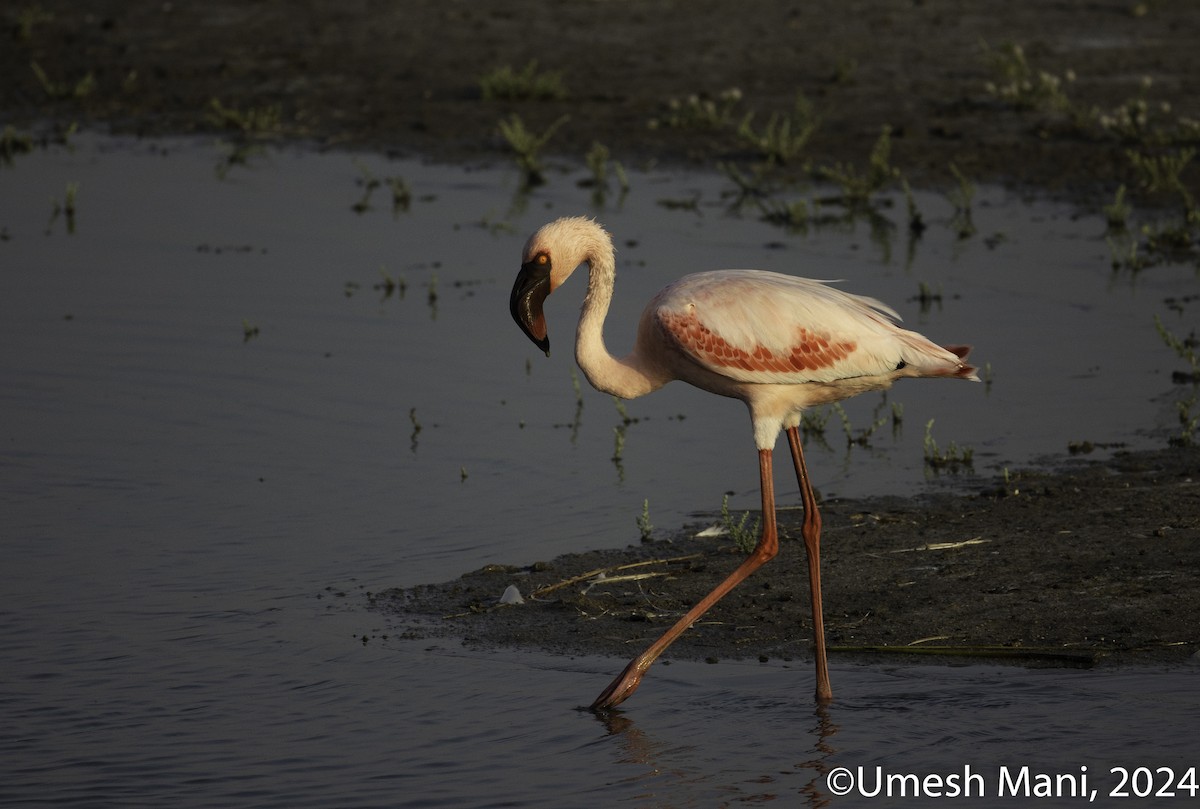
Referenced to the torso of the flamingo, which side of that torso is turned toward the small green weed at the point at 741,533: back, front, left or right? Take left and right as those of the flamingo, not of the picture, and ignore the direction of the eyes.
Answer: right

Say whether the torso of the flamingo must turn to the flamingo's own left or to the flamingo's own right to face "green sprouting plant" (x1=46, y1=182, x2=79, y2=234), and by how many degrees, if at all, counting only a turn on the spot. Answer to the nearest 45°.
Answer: approximately 45° to the flamingo's own right

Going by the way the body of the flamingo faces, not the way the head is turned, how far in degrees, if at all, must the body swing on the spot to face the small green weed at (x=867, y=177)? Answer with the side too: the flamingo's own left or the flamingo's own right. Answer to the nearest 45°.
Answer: approximately 90° to the flamingo's own right

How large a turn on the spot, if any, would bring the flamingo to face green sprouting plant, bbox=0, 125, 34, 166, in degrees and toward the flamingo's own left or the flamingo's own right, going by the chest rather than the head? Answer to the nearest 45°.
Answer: approximately 45° to the flamingo's own right

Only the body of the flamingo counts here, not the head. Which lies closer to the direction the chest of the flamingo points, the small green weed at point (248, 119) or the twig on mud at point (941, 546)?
the small green weed

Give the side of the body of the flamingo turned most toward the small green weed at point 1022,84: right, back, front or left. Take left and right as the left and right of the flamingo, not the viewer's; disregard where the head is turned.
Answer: right

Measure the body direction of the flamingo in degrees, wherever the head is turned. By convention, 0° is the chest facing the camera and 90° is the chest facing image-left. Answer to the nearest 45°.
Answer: approximately 90°

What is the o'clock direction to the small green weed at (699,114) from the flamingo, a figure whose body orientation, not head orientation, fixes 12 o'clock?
The small green weed is roughly at 3 o'clock from the flamingo.

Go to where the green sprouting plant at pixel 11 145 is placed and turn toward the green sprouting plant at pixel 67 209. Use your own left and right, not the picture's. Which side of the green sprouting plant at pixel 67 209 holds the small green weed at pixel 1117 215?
left

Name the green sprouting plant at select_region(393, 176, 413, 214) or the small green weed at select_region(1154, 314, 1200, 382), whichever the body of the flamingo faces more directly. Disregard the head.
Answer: the green sprouting plant

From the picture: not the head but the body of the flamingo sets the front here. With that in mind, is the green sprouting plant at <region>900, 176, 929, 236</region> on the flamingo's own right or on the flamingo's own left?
on the flamingo's own right

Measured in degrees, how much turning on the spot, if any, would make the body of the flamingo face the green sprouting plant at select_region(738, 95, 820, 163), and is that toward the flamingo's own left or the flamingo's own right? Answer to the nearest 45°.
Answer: approximately 90° to the flamingo's own right

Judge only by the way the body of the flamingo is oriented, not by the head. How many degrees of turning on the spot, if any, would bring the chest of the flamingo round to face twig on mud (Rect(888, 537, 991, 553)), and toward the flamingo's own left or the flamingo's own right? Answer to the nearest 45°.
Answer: approximately 135° to the flamingo's own right
